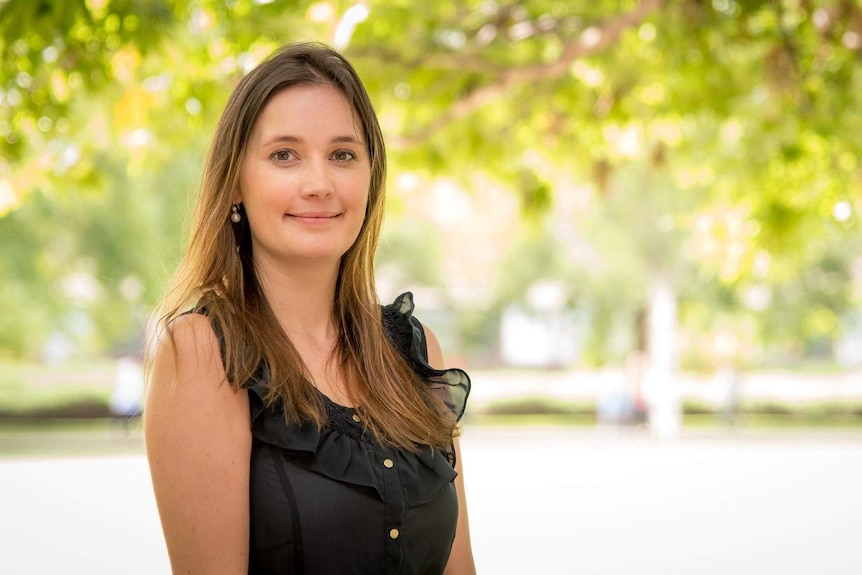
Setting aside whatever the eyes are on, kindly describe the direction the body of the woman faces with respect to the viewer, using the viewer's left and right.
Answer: facing the viewer and to the right of the viewer
